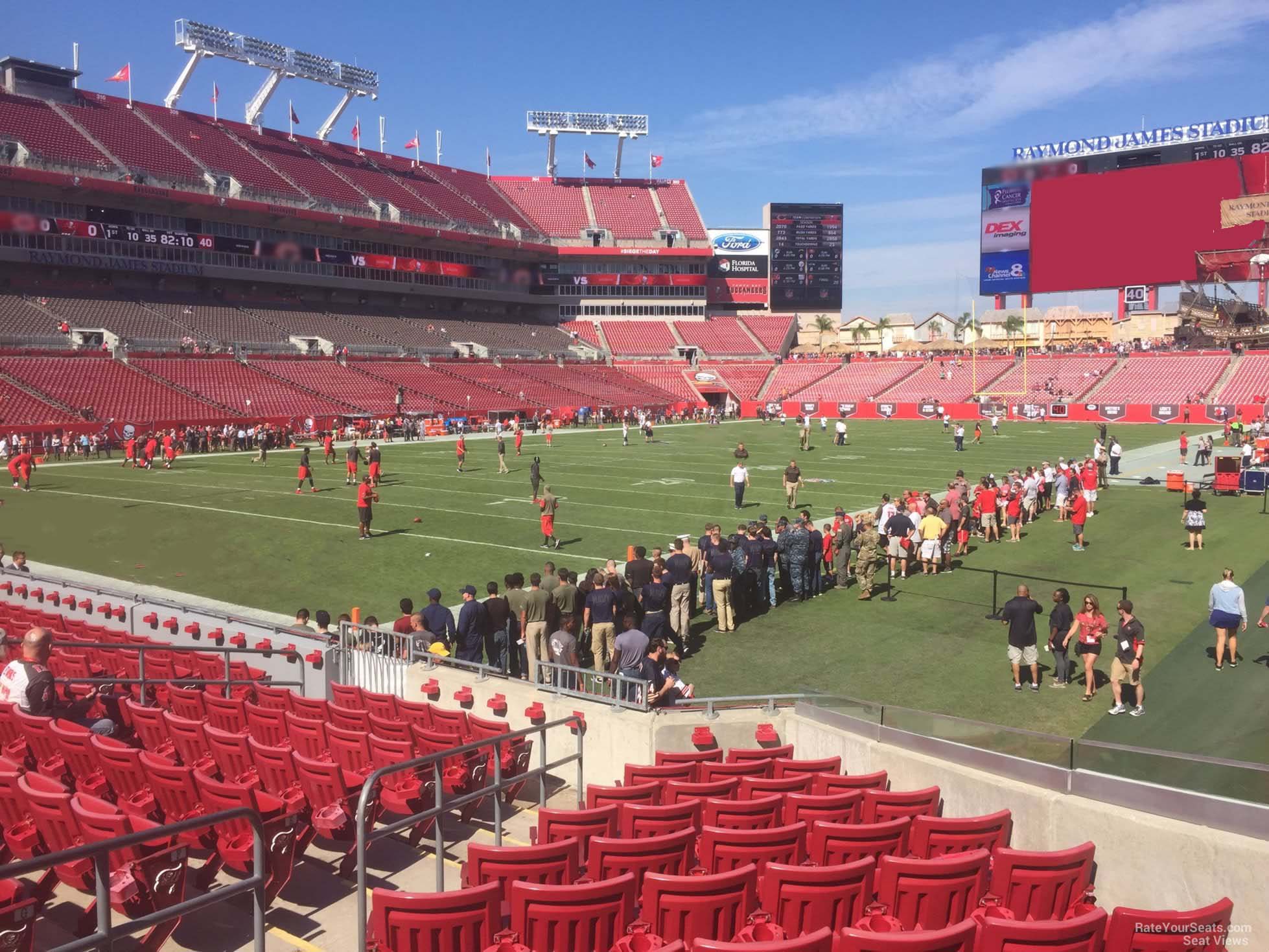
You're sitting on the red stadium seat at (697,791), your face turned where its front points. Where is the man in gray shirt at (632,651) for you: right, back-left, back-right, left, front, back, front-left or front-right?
front

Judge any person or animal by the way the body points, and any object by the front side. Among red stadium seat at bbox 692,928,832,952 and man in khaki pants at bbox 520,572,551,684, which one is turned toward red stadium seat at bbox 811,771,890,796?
red stadium seat at bbox 692,928,832,952

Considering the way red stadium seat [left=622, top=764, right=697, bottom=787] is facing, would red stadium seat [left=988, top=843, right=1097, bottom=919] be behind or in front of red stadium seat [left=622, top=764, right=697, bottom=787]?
behind

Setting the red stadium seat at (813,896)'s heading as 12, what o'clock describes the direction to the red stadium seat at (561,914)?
the red stadium seat at (561,914) is roughly at 8 o'clock from the red stadium seat at (813,896).

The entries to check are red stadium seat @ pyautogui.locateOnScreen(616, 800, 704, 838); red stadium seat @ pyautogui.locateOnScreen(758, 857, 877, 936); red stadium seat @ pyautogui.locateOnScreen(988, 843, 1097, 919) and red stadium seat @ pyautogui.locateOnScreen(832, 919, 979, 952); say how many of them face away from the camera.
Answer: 4

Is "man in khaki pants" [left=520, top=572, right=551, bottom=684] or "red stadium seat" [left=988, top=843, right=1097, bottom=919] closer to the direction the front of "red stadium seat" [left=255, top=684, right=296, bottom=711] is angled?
the man in khaki pants

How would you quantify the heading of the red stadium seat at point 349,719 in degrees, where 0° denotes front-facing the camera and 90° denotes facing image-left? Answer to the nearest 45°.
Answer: approximately 225°

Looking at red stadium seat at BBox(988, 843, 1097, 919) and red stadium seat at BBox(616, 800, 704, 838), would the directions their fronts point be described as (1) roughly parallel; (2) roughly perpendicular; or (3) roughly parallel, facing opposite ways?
roughly parallel

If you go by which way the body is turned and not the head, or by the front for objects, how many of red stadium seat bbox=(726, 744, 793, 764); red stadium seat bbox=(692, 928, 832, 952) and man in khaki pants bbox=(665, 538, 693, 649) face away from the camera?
3

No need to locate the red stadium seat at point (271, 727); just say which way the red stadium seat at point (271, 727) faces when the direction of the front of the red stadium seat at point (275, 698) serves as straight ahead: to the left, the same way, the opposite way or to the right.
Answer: the same way

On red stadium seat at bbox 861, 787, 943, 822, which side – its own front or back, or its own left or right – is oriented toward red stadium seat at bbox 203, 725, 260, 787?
left

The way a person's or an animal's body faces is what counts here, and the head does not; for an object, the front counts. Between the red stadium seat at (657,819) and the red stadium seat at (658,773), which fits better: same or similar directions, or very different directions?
same or similar directions

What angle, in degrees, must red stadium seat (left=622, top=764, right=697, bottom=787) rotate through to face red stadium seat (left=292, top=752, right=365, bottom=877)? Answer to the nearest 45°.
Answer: approximately 135° to its left

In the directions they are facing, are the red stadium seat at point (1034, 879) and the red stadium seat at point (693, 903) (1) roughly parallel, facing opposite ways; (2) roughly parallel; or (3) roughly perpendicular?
roughly parallel

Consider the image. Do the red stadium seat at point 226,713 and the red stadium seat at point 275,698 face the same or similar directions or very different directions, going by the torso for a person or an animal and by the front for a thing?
same or similar directions

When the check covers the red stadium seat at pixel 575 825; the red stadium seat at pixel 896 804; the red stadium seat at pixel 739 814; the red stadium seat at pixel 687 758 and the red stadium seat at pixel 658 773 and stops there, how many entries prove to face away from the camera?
5

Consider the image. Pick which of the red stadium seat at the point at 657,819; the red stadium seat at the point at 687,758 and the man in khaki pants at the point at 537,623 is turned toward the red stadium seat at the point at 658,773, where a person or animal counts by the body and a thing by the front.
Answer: the red stadium seat at the point at 657,819
